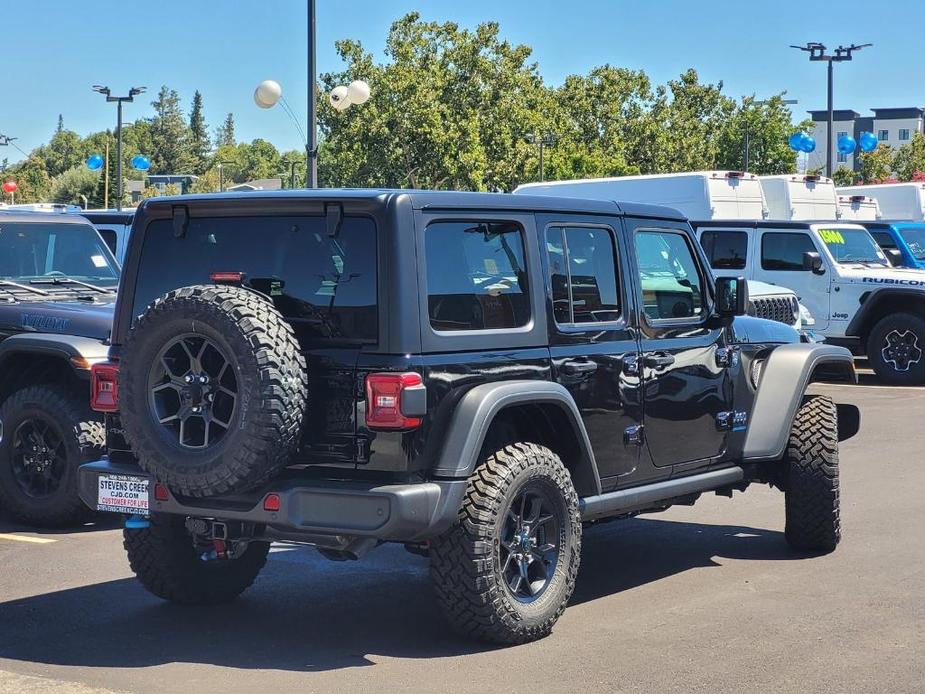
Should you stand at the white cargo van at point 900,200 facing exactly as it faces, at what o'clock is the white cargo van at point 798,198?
the white cargo van at point 798,198 is roughly at 8 o'clock from the white cargo van at point 900,200.

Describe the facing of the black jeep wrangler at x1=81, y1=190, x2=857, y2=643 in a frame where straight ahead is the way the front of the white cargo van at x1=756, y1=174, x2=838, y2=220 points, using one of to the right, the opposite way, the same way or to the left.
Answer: to the right

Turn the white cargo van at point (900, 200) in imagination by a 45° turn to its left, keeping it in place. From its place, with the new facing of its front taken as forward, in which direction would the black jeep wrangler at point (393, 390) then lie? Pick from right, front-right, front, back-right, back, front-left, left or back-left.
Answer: left

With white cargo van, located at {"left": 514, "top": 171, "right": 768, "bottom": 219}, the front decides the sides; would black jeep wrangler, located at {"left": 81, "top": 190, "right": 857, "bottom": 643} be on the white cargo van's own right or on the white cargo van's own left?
on the white cargo van's own left

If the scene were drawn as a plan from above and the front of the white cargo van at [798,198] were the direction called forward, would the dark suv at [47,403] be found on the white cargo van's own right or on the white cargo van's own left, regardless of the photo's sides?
on the white cargo van's own left

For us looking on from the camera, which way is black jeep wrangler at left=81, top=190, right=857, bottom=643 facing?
facing away from the viewer and to the right of the viewer

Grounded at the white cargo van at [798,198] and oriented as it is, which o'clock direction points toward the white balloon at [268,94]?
The white balloon is roughly at 10 o'clock from the white cargo van.

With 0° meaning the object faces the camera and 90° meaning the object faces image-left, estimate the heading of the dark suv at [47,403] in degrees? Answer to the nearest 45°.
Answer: approximately 315°

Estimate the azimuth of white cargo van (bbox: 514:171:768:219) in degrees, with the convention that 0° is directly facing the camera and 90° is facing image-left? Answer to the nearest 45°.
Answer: approximately 135°

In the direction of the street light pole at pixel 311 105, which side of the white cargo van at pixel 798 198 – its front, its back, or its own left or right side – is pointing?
left

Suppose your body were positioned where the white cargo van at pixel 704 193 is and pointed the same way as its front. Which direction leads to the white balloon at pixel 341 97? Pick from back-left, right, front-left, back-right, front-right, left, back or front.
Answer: front-left

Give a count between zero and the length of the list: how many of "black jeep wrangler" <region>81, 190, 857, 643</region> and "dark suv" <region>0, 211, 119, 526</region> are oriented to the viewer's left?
0

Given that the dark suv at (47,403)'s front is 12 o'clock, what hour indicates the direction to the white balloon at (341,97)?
The white balloon is roughly at 8 o'clock from the dark suv.

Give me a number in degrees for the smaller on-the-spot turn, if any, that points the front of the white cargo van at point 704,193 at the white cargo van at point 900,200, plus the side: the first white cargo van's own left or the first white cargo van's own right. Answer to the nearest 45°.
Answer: approximately 90° to the first white cargo van's own right

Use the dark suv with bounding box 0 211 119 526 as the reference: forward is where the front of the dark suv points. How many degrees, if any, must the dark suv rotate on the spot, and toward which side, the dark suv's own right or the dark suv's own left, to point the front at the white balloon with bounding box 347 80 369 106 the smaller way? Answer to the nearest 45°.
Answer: approximately 135° to the dark suv's own left

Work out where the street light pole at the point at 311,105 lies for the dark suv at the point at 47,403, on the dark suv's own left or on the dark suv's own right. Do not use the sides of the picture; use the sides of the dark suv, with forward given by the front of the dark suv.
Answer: on the dark suv's own left

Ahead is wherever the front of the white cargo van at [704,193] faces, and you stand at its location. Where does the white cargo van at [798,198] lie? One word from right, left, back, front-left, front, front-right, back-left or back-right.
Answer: right

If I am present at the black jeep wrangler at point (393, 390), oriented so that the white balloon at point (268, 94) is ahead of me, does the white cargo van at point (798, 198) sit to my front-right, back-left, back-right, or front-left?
front-right

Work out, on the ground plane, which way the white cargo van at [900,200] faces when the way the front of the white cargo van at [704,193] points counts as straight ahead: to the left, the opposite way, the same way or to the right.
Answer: the same way

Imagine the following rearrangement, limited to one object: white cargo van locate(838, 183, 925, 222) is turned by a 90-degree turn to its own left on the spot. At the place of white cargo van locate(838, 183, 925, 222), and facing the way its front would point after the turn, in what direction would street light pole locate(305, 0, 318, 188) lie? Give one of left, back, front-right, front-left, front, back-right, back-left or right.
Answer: front

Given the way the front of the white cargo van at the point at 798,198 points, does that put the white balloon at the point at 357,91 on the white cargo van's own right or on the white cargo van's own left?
on the white cargo van's own left
